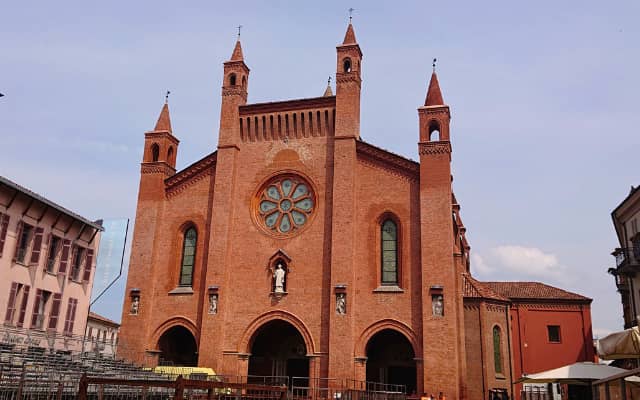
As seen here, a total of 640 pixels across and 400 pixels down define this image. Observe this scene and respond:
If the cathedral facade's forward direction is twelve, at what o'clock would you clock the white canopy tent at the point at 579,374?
The white canopy tent is roughly at 11 o'clock from the cathedral facade.

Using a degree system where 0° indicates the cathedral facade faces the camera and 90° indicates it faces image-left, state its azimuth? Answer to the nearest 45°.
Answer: approximately 0°

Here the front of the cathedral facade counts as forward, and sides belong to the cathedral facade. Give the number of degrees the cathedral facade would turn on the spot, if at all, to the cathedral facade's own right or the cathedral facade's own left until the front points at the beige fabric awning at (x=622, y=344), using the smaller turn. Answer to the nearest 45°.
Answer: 0° — it already faces it
